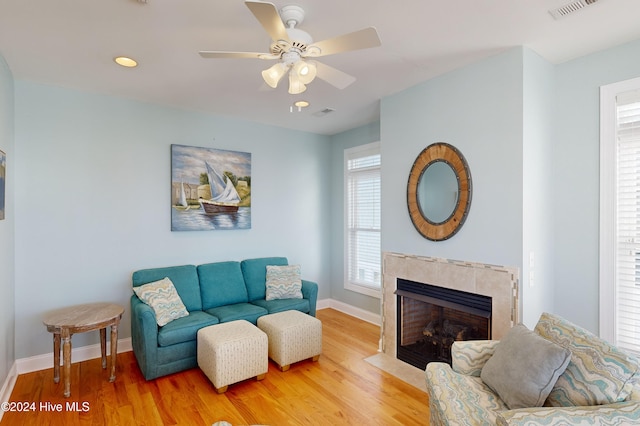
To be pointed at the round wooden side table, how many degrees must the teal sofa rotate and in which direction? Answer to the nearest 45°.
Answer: approximately 90° to its right

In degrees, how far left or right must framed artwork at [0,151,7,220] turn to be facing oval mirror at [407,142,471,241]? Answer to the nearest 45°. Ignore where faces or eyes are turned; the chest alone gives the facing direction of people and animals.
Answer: approximately 45° to its right

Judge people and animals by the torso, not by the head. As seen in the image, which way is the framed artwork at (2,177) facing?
to the viewer's right

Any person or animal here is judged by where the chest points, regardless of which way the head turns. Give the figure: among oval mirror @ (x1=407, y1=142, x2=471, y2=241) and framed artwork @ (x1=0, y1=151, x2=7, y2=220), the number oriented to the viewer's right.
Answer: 1

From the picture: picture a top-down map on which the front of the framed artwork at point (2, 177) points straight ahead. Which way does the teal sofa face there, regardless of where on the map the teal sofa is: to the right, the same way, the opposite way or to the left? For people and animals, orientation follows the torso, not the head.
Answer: to the right

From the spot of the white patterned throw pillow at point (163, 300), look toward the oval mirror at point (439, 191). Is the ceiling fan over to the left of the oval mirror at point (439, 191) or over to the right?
right

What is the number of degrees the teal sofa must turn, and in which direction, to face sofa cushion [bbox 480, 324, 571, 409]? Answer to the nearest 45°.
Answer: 0° — it already faces it
